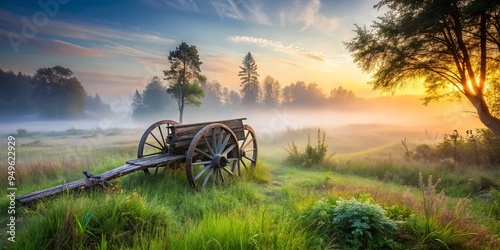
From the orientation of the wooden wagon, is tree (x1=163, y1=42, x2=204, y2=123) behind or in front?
behind

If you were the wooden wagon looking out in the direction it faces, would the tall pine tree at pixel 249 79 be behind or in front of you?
behind

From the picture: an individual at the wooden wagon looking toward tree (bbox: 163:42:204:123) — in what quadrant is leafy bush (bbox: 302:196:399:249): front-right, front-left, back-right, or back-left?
back-right

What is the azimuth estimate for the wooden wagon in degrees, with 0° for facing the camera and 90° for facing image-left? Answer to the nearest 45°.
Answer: approximately 45°

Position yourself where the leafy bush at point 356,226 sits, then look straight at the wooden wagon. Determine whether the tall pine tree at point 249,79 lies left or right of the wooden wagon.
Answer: right

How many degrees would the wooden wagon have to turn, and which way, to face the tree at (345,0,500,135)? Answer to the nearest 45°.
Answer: approximately 135° to its left

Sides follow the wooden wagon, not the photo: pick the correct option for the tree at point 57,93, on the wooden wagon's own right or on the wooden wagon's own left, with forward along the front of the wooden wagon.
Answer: on the wooden wagon's own right
